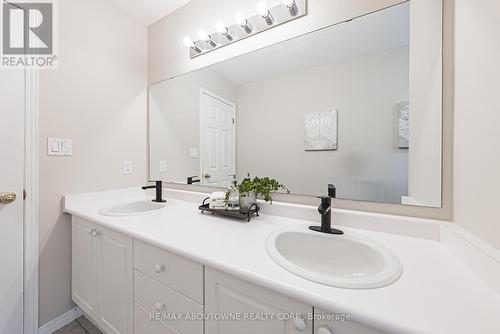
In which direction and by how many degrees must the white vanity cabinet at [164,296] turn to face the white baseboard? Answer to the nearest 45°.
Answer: approximately 90° to its right

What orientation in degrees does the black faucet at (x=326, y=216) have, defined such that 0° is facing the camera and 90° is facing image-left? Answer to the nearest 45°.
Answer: approximately 45°

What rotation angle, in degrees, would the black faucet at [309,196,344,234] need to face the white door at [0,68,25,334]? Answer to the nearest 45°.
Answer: approximately 45° to its right

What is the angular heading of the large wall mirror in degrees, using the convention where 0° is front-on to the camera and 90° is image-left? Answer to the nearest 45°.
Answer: approximately 45°
